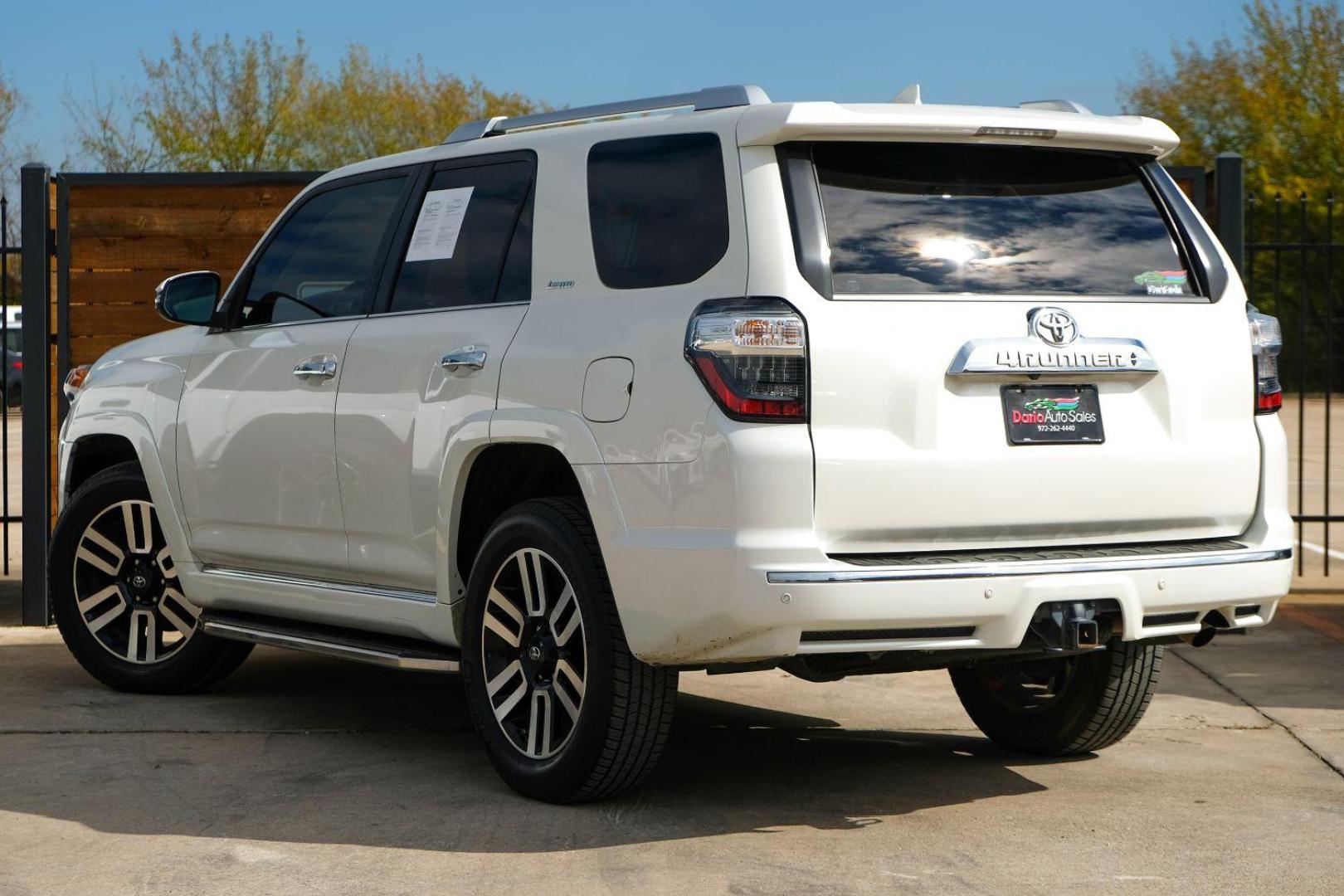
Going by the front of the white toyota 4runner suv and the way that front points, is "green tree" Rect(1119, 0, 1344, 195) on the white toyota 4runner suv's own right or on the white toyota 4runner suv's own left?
on the white toyota 4runner suv's own right

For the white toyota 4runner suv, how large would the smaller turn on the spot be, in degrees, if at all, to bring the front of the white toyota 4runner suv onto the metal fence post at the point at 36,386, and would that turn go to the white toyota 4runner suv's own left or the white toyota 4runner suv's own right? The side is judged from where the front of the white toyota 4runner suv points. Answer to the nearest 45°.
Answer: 0° — it already faces it

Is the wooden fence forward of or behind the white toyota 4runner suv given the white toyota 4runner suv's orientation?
forward

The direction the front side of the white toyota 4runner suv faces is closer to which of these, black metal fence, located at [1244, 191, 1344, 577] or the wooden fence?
the wooden fence

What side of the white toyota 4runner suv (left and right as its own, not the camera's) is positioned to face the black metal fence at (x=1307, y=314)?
right

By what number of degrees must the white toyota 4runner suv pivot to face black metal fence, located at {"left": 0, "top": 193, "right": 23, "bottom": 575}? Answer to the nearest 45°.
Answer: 0° — it already faces it

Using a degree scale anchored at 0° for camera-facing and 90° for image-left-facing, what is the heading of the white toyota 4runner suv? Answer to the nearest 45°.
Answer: approximately 135°

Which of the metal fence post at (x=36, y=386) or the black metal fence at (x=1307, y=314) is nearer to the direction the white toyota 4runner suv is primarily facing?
the metal fence post

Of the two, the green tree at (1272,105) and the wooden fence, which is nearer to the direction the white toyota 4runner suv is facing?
the wooden fence
